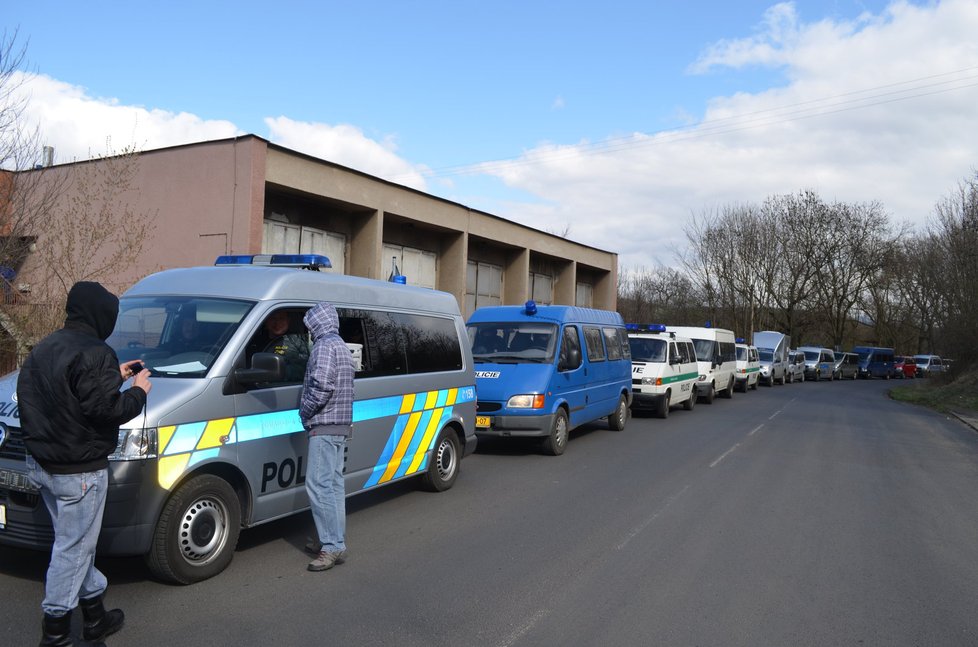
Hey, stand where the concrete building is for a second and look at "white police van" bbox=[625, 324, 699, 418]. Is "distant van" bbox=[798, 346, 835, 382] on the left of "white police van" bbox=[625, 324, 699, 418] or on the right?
left

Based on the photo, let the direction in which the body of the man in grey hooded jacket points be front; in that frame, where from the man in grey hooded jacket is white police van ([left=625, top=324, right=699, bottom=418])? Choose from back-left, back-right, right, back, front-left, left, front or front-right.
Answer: right

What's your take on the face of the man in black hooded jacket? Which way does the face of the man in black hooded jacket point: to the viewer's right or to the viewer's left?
to the viewer's right

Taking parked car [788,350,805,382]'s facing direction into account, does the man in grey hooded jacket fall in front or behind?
in front

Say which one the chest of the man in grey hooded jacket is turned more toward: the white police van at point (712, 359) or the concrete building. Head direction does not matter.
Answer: the concrete building

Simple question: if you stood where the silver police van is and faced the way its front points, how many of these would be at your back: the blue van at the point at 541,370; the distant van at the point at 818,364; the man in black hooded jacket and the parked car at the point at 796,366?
3

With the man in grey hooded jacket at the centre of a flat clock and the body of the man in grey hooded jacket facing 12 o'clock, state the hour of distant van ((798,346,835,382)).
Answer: The distant van is roughly at 3 o'clock from the man in grey hooded jacket.

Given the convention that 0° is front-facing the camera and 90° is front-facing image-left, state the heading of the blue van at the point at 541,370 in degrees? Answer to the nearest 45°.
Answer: approximately 45°

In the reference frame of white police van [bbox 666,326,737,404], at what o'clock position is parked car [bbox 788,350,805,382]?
The parked car is roughly at 5 o'clock from the white police van.

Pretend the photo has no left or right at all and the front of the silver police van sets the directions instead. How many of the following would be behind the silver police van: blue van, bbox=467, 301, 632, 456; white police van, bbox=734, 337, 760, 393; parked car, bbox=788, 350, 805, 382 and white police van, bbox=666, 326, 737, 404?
4

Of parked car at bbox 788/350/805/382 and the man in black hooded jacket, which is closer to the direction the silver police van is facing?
the man in black hooded jacket

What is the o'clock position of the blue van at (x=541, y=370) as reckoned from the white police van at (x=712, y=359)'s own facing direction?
The blue van is roughly at 11 o'clock from the white police van.

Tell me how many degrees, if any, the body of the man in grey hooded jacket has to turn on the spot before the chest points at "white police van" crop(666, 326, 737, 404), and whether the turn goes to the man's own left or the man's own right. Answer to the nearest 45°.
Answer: approximately 90° to the man's own right

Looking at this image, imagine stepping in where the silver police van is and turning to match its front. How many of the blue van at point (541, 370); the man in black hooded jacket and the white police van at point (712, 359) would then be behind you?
2

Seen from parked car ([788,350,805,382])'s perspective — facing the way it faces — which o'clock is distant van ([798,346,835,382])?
The distant van is roughly at 5 o'clock from the parked car.
